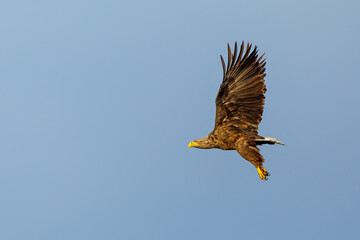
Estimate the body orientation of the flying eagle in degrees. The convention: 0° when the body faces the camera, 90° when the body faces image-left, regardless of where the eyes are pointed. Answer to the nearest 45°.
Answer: approximately 90°
